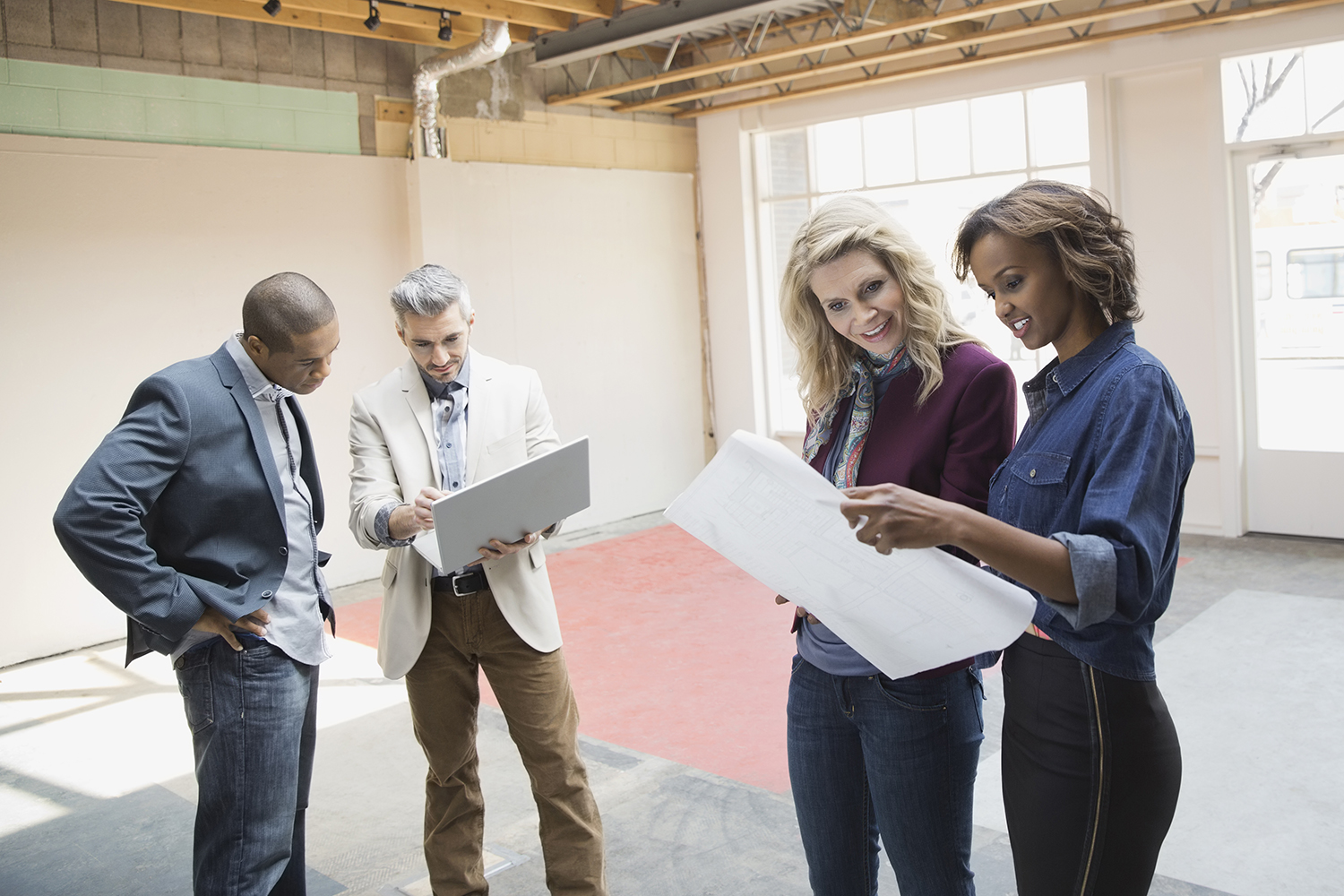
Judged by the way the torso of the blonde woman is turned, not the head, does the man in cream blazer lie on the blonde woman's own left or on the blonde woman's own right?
on the blonde woman's own right

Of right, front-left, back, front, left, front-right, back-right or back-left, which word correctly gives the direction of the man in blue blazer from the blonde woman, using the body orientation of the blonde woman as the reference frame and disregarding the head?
front-right

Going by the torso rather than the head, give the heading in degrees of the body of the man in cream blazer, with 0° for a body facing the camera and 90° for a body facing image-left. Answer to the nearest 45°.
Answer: approximately 0°

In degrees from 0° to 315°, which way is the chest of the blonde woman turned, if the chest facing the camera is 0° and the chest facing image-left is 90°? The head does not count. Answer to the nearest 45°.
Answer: approximately 45°

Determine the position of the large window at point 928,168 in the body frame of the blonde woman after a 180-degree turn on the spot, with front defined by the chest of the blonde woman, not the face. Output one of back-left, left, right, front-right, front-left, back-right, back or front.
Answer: front-left

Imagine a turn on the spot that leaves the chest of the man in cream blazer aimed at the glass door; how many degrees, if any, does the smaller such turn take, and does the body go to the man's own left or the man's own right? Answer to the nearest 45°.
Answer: approximately 135° to the man's own left
